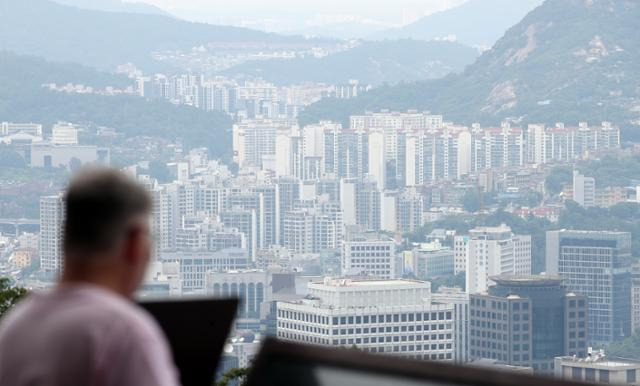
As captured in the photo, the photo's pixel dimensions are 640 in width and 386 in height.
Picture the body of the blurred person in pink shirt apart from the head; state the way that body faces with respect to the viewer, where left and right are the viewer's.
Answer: facing away from the viewer and to the right of the viewer

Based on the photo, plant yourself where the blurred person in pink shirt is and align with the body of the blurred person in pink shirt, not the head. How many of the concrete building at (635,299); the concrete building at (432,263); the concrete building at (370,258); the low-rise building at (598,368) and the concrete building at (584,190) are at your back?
0

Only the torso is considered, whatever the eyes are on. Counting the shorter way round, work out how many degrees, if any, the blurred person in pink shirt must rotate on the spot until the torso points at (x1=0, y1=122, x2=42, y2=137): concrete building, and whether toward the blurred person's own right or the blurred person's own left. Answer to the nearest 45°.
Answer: approximately 45° to the blurred person's own left

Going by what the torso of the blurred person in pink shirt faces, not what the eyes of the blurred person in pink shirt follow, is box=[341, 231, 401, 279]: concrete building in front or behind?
in front

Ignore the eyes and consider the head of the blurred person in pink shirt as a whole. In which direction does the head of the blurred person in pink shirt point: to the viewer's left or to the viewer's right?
to the viewer's right

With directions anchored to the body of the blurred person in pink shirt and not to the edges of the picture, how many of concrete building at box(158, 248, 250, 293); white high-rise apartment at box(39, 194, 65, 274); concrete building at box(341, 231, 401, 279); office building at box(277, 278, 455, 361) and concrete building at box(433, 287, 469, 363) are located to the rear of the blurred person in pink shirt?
0

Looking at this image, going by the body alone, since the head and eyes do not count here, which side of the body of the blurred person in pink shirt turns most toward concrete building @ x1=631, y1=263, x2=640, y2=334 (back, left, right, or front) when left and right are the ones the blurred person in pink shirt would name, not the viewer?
front

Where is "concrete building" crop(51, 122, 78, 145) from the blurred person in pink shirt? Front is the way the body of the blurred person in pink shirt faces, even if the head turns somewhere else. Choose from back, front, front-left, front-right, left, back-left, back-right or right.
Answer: front-left
